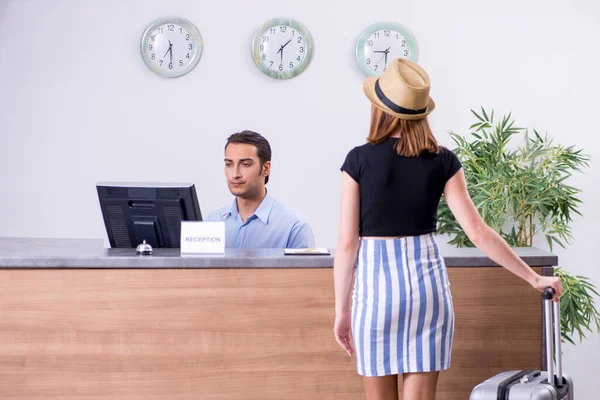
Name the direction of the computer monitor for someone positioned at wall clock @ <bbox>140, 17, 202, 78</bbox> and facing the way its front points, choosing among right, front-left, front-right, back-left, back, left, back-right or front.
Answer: front

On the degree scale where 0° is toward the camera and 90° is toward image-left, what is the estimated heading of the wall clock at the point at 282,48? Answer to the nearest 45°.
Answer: approximately 0°

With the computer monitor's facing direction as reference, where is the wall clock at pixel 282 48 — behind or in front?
in front

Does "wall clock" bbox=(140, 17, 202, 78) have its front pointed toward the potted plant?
no

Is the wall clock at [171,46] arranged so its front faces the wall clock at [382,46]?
no

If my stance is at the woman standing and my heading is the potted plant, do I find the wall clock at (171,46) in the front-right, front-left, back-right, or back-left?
front-left

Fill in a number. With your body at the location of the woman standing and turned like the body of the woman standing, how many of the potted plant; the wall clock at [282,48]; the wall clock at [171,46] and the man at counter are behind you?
0

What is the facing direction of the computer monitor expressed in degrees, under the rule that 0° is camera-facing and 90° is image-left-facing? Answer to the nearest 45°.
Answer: approximately 225°

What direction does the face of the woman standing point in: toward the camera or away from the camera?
away from the camera

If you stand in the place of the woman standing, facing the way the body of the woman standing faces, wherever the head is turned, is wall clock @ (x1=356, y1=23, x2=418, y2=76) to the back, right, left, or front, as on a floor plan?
front

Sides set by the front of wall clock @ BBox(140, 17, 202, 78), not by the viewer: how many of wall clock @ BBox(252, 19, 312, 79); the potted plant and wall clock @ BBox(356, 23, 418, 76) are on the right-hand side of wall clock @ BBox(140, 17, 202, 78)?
0

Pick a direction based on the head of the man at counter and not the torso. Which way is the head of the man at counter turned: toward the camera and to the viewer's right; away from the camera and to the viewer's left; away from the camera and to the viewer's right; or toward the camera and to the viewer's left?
toward the camera and to the viewer's left

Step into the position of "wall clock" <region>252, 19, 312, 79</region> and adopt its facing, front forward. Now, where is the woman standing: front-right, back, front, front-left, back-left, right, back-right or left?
front

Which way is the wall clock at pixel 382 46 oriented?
toward the camera

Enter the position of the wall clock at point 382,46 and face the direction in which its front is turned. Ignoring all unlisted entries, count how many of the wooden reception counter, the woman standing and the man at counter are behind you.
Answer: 0

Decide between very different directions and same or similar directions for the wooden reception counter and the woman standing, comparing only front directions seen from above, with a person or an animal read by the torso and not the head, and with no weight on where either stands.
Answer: very different directions
